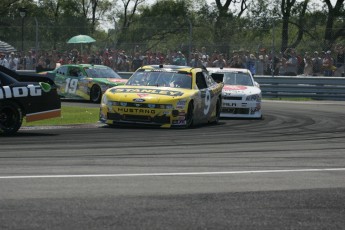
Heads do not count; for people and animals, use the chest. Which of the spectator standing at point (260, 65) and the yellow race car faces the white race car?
the spectator standing

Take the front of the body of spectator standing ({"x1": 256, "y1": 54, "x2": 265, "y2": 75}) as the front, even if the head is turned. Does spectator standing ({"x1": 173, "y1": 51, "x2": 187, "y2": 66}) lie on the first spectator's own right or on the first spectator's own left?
on the first spectator's own right

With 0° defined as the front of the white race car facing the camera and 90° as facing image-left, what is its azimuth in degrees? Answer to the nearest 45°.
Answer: approximately 0°

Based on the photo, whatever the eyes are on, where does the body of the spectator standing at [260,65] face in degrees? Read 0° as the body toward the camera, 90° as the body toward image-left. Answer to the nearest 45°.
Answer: approximately 0°

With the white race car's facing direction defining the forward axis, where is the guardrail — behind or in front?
behind

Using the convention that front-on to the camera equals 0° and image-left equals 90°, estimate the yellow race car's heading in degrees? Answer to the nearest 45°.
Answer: approximately 45°

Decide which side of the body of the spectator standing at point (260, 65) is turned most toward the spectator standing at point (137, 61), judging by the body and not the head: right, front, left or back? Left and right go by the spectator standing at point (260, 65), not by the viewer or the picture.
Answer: right

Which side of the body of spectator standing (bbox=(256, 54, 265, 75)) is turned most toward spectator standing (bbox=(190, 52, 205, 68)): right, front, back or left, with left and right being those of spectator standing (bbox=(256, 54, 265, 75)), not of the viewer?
right
